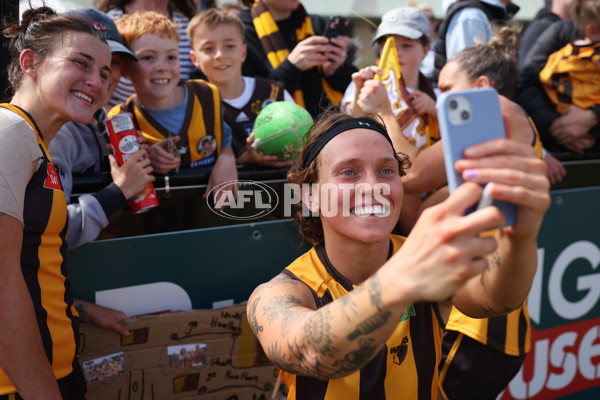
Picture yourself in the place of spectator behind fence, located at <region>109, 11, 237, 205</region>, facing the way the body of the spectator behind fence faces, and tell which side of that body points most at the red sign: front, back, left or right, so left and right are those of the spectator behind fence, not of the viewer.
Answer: left

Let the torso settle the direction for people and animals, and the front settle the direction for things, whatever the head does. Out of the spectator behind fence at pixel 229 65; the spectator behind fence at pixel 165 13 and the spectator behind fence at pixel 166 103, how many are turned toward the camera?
3

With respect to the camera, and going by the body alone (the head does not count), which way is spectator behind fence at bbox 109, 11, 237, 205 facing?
toward the camera

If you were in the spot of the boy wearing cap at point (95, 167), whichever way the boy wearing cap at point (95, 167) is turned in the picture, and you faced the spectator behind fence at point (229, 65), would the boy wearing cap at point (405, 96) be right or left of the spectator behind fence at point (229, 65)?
right

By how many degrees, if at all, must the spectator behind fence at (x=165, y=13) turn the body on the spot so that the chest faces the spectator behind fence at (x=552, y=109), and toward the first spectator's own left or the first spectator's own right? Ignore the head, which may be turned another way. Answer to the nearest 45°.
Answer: approximately 90° to the first spectator's own left

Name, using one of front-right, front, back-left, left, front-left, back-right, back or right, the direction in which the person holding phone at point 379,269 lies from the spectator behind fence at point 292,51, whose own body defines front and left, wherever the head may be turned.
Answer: front-right

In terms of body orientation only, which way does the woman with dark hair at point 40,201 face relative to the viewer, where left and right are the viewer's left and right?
facing the viewer and to the right of the viewer

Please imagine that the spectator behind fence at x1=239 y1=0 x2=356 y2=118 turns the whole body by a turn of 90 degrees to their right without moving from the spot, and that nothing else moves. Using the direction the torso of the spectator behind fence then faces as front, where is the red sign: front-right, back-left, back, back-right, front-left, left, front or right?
left

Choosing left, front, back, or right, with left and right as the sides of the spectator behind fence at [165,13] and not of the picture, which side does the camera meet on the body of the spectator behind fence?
front

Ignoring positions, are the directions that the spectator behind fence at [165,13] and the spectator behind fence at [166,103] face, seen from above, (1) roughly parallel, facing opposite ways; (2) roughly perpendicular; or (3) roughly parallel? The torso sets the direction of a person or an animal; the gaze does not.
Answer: roughly parallel

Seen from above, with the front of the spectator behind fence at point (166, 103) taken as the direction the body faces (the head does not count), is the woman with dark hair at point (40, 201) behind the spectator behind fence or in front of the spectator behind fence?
in front

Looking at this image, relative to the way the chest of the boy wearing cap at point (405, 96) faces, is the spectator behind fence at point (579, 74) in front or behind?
behind

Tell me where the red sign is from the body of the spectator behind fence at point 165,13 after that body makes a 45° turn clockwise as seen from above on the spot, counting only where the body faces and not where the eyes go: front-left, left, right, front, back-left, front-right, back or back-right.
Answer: left

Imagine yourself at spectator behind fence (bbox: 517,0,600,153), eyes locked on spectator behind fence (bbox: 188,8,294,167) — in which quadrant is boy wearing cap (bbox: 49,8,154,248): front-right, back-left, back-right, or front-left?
front-left
